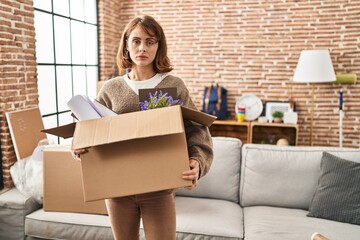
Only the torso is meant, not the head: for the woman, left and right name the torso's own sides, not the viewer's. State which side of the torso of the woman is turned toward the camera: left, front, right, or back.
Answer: front

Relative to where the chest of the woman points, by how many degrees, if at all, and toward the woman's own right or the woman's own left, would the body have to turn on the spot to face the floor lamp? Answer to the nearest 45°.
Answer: approximately 135° to the woman's own left

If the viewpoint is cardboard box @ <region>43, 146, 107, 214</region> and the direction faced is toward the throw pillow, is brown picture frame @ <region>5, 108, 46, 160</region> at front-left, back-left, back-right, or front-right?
back-left

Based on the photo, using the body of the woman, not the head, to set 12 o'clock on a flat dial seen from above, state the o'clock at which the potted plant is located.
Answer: The potted plant is roughly at 7 o'clock from the woman.

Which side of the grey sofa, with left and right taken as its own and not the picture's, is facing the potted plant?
back

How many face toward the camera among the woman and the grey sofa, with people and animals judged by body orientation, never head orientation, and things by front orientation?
2

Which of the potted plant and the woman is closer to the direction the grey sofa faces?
the woman

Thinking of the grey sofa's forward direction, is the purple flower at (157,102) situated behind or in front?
in front

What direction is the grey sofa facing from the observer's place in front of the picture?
facing the viewer

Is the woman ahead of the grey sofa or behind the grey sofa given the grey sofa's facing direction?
ahead
